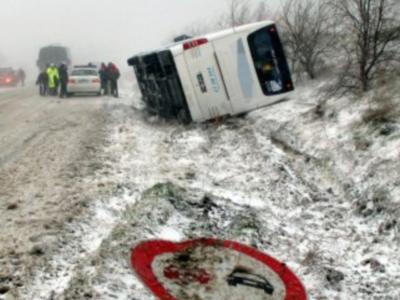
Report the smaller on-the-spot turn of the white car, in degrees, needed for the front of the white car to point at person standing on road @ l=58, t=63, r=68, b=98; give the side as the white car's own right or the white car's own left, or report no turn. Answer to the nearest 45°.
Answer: approximately 90° to the white car's own left

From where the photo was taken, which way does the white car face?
away from the camera

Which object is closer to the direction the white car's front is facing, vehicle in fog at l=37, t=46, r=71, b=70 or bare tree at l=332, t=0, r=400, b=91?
the vehicle in fog

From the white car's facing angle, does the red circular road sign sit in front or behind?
behind

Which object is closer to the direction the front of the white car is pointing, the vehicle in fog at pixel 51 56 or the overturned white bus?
the vehicle in fog

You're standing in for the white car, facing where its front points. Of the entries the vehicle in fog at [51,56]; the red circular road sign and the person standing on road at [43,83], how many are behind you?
1

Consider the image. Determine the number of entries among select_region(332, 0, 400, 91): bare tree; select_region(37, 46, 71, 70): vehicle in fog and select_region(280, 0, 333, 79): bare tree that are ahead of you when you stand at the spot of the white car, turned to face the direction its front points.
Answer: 1

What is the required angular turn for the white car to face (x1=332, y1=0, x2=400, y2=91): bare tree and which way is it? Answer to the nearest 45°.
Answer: approximately 135° to its right

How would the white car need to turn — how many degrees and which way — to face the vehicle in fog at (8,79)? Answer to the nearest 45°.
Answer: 0° — it already faces it

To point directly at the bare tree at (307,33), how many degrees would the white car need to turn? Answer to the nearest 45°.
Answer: approximately 135° to its right

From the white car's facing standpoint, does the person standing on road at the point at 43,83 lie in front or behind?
in front

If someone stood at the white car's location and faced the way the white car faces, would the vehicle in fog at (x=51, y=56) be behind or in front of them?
in front
